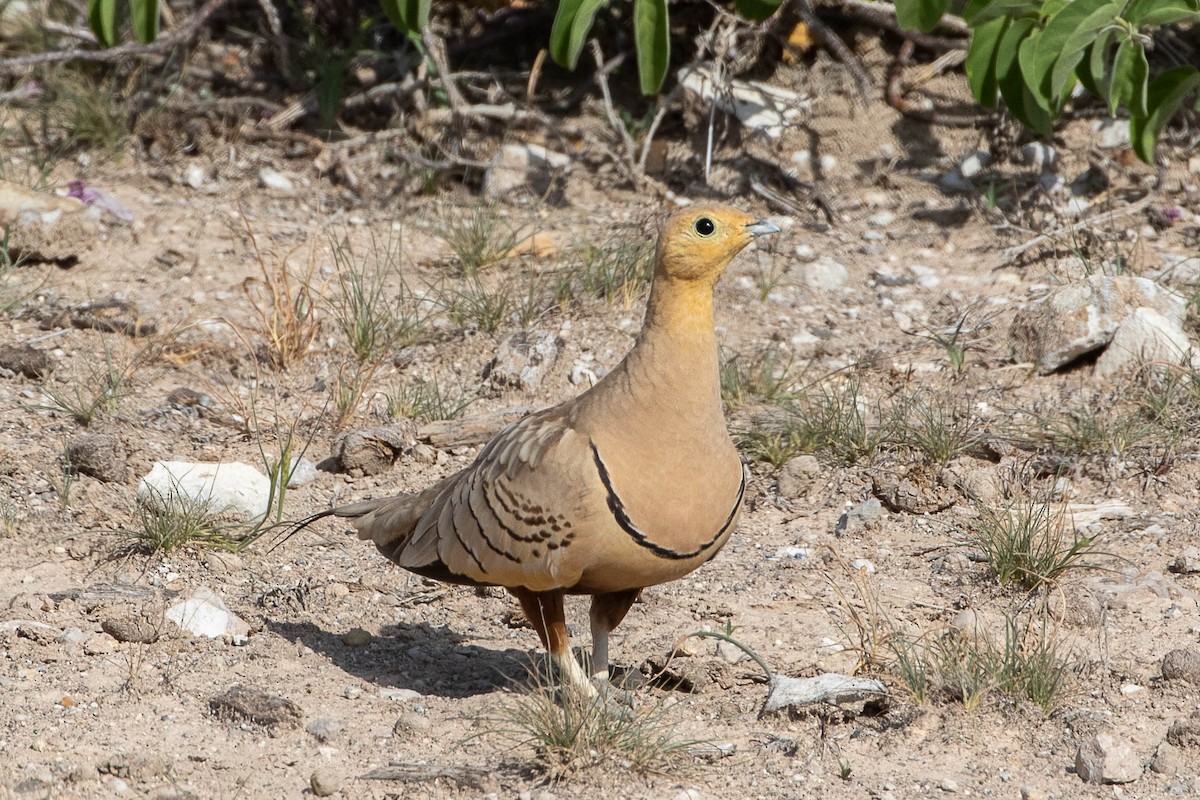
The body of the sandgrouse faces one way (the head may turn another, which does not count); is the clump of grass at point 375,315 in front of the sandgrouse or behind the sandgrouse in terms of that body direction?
behind

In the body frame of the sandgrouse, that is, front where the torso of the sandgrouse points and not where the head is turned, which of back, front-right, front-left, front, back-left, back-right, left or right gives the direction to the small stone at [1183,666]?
front-left

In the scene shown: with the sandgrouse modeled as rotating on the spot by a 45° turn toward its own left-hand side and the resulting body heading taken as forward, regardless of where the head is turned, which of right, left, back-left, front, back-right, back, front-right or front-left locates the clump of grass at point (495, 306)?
left

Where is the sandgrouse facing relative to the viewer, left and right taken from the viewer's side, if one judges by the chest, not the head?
facing the viewer and to the right of the viewer

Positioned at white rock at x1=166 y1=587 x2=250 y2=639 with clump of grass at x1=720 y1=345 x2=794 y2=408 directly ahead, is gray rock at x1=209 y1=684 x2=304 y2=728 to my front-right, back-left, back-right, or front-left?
back-right

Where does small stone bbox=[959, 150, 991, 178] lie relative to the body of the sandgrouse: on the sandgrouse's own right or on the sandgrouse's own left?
on the sandgrouse's own left

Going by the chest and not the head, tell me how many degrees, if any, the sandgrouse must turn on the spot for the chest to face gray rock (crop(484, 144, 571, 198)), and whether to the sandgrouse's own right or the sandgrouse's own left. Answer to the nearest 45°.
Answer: approximately 135° to the sandgrouse's own left

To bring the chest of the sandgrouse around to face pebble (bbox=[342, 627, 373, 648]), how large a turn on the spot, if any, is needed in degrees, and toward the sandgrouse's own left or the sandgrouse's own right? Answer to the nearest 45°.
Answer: approximately 180°

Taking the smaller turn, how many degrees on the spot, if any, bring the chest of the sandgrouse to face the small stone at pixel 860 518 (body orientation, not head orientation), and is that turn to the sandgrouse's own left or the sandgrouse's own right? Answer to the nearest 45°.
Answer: approximately 90° to the sandgrouse's own left

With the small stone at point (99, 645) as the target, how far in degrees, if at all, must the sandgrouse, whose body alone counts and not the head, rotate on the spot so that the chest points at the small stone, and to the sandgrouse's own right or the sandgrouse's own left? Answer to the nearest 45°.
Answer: approximately 135° to the sandgrouse's own right

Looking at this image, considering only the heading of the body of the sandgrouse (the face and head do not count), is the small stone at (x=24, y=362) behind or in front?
behind

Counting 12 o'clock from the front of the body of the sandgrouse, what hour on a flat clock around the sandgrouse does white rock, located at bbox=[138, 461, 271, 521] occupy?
The white rock is roughly at 6 o'clock from the sandgrouse.

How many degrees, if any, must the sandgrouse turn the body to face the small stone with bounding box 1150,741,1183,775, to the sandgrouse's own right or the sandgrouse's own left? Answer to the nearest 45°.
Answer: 0° — it already faces it

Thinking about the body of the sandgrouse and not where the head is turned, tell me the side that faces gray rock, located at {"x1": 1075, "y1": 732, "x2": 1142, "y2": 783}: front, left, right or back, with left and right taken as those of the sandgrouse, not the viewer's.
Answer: front
